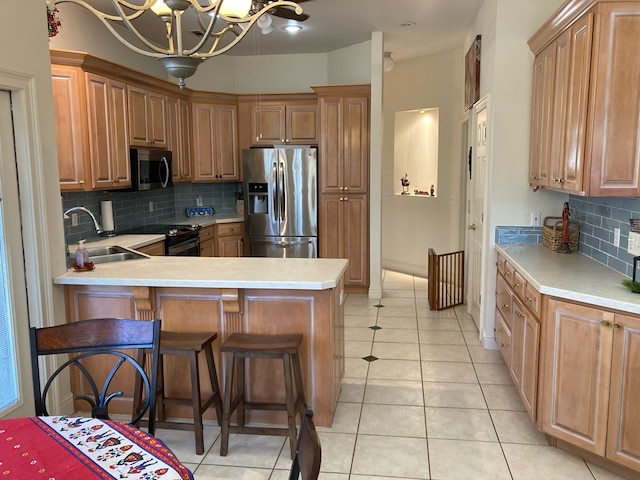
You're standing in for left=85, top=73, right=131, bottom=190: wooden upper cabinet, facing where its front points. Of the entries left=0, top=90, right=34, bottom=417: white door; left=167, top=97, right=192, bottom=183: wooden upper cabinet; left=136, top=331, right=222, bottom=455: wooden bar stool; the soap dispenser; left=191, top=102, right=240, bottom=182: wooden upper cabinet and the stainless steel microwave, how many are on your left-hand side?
3

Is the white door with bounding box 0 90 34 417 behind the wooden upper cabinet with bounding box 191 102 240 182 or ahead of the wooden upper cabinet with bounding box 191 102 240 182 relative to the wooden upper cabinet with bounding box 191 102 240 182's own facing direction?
ahead

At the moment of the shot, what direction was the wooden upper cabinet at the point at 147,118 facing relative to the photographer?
facing the viewer and to the right of the viewer

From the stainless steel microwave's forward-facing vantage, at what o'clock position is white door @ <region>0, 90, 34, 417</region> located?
The white door is roughly at 2 o'clock from the stainless steel microwave.

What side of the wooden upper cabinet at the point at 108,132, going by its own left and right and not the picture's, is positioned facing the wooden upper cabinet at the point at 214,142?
left

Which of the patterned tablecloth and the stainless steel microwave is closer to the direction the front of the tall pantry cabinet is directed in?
the patterned tablecloth

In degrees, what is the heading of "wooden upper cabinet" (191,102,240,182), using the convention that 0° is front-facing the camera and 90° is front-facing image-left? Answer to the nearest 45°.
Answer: approximately 0°

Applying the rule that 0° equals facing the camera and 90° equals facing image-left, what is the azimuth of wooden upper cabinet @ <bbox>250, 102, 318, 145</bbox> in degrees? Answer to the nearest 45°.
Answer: approximately 0°

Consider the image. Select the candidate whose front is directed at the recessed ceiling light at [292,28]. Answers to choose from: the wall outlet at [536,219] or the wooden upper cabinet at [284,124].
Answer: the wooden upper cabinet

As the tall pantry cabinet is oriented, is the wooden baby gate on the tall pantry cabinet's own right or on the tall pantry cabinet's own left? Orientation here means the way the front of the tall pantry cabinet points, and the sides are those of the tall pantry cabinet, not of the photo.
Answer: on the tall pantry cabinet's own left

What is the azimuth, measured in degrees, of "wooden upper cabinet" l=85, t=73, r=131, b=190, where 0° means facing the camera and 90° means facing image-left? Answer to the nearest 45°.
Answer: approximately 315°
